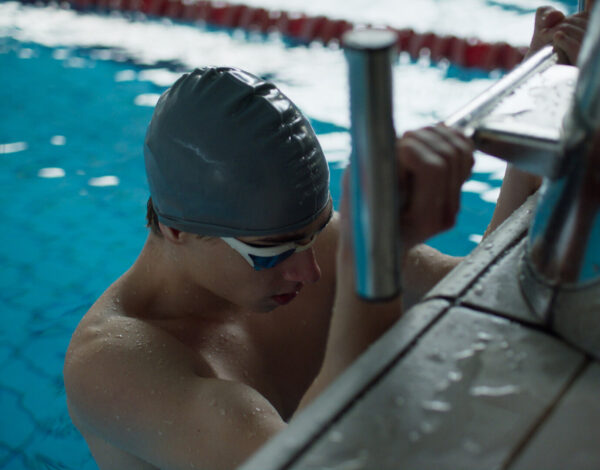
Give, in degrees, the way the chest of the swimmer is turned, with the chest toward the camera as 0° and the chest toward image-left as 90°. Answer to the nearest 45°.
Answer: approximately 315°

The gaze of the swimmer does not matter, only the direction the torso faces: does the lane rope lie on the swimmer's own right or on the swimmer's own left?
on the swimmer's own left
